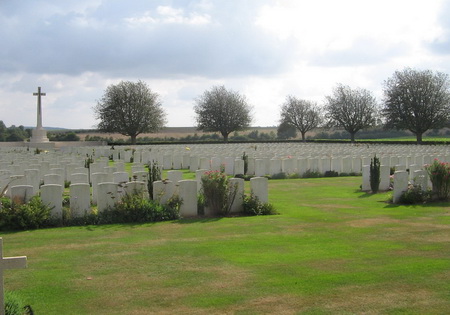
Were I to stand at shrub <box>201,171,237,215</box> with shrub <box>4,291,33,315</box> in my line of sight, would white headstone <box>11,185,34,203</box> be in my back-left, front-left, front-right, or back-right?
front-right

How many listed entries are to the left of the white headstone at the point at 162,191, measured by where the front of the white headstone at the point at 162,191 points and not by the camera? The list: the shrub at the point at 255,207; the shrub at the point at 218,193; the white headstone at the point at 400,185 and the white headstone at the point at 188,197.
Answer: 4

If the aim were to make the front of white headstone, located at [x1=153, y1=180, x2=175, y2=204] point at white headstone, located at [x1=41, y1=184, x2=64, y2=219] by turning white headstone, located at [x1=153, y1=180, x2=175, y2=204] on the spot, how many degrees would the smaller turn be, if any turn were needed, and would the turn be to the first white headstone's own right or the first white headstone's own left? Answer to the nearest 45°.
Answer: approximately 90° to the first white headstone's own right

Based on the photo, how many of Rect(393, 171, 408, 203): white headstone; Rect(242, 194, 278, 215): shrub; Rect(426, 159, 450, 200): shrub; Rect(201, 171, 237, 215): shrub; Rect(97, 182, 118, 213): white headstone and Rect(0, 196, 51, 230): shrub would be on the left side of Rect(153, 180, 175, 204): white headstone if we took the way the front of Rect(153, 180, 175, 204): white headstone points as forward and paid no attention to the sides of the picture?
4

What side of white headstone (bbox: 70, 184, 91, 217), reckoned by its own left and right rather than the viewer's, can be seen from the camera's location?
front

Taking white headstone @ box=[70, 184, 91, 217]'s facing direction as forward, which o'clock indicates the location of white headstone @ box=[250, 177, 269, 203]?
white headstone @ box=[250, 177, 269, 203] is roughly at 9 o'clock from white headstone @ box=[70, 184, 91, 217].

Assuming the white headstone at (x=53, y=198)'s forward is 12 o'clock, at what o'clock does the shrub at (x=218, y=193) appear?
The shrub is roughly at 9 o'clock from the white headstone.

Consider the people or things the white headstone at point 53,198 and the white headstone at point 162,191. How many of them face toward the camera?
2

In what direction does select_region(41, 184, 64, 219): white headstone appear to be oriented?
toward the camera

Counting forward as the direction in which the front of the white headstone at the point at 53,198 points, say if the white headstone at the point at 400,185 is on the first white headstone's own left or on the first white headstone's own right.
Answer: on the first white headstone's own left

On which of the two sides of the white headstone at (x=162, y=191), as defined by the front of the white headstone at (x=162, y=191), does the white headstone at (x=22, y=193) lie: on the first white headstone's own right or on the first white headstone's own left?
on the first white headstone's own right

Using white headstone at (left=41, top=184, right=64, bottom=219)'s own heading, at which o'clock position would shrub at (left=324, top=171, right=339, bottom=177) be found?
The shrub is roughly at 8 o'clock from the white headstone.

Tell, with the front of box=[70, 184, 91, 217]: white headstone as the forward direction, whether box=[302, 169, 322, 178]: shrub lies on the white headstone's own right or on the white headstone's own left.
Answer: on the white headstone's own left

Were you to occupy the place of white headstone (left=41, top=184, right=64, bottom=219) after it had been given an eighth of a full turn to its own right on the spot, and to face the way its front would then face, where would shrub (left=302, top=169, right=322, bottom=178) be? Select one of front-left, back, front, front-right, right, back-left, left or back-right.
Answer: back

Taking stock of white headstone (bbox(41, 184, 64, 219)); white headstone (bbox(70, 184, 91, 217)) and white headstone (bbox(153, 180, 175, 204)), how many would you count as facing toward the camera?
3

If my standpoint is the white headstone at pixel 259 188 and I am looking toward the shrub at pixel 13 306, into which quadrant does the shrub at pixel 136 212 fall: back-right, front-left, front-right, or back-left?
front-right
